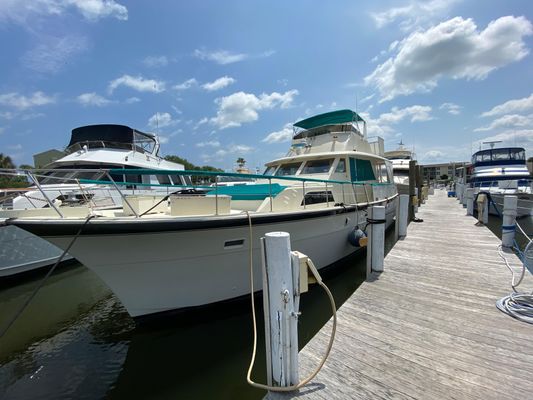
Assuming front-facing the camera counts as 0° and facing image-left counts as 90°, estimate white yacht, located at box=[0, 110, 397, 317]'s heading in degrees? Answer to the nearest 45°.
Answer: approximately 45°

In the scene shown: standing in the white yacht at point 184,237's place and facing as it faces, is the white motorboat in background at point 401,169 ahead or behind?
behind

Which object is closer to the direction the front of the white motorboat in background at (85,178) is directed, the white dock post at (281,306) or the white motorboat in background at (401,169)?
the white dock post

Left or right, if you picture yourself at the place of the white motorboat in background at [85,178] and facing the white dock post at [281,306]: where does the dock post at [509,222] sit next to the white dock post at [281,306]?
left

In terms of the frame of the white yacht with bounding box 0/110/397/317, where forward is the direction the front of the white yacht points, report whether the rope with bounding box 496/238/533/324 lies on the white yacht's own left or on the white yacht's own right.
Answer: on the white yacht's own left

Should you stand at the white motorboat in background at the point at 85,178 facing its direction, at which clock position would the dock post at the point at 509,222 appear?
The dock post is roughly at 9 o'clock from the white motorboat in background.
